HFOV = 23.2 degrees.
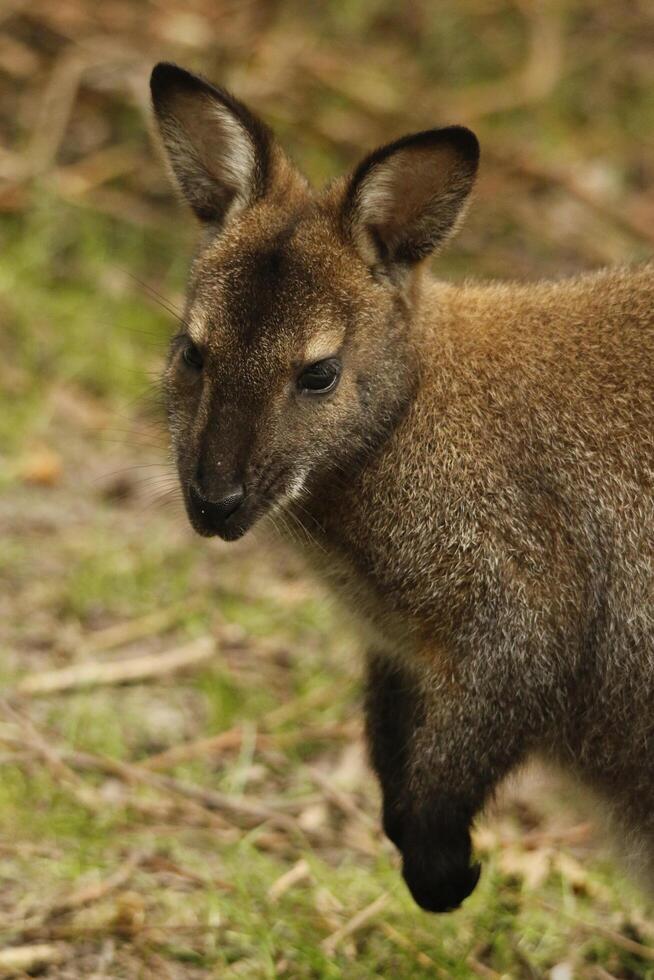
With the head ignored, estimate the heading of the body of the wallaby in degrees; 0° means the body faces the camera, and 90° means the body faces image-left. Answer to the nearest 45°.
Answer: approximately 90°
